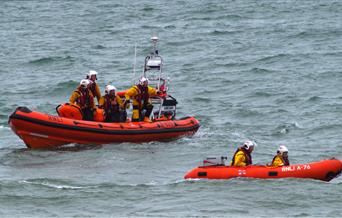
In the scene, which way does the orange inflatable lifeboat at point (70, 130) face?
to the viewer's left

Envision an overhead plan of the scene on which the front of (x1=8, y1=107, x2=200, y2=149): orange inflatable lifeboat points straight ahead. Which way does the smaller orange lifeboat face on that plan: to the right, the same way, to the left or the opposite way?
the opposite way

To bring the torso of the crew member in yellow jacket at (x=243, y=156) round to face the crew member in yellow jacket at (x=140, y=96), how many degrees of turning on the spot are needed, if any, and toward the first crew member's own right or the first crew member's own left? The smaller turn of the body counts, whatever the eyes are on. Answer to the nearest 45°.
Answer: approximately 135° to the first crew member's own left

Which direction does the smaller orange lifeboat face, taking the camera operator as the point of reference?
facing to the right of the viewer

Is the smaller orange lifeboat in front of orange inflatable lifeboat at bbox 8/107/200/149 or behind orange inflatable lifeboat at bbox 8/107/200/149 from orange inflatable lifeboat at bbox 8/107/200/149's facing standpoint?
behind

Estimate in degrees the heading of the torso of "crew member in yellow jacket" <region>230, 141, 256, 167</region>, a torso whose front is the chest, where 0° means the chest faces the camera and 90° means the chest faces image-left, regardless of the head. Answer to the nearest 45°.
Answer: approximately 270°

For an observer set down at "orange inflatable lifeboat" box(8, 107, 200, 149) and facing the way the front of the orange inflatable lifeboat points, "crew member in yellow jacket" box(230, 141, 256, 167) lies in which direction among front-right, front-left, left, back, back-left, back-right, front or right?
back-left

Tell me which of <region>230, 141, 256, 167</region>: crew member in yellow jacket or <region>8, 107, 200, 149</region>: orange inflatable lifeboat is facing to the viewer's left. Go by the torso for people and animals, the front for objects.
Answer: the orange inflatable lifeboat

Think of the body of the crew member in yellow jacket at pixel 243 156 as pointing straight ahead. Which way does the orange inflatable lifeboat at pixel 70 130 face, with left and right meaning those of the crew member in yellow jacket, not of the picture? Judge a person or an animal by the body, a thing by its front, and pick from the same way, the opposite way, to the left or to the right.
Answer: the opposite way
